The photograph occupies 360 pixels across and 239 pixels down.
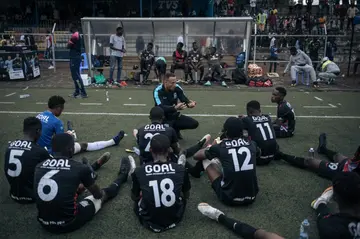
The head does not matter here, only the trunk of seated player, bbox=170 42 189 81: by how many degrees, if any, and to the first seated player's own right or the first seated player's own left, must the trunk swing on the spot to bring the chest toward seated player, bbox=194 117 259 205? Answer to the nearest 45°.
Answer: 0° — they already face them

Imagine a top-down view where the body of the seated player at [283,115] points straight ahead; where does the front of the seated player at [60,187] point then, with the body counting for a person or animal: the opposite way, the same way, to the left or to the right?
to the right

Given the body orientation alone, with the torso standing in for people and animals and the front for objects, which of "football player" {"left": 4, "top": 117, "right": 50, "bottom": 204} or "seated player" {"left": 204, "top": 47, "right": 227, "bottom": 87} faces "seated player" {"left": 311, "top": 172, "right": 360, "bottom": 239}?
"seated player" {"left": 204, "top": 47, "right": 227, "bottom": 87}

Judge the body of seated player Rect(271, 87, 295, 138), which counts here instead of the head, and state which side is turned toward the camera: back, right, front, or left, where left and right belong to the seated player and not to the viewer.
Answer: left

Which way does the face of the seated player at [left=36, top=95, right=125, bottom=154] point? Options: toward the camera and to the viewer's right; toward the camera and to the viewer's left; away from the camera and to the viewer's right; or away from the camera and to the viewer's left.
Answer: away from the camera and to the viewer's right

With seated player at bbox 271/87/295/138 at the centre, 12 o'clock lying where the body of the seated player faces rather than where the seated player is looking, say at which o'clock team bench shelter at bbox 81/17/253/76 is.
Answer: The team bench shelter is roughly at 2 o'clock from the seated player.

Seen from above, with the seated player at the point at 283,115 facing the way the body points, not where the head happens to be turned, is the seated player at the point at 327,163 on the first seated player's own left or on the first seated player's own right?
on the first seated player's own left

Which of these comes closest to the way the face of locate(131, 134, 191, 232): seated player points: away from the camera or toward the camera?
away from the camera

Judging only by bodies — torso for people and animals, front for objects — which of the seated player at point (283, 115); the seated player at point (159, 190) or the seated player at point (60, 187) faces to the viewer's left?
the seated player at point (283, 115)

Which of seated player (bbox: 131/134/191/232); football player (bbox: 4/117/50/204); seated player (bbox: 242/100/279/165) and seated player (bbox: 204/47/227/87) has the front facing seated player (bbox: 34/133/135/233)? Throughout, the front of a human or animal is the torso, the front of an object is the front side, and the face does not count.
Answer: seated player (bbox: 204/47/227/87)

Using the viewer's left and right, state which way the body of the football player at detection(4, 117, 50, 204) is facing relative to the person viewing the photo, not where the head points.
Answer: facing away from the viewer and to the right of the viewer

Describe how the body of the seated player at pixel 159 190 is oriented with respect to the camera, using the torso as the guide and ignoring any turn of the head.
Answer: away from the camera

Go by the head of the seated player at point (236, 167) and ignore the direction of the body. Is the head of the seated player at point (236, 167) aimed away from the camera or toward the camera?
away from the camera

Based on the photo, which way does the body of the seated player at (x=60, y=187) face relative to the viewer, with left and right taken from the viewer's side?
facing away from the viewer and to the right of the viewer
